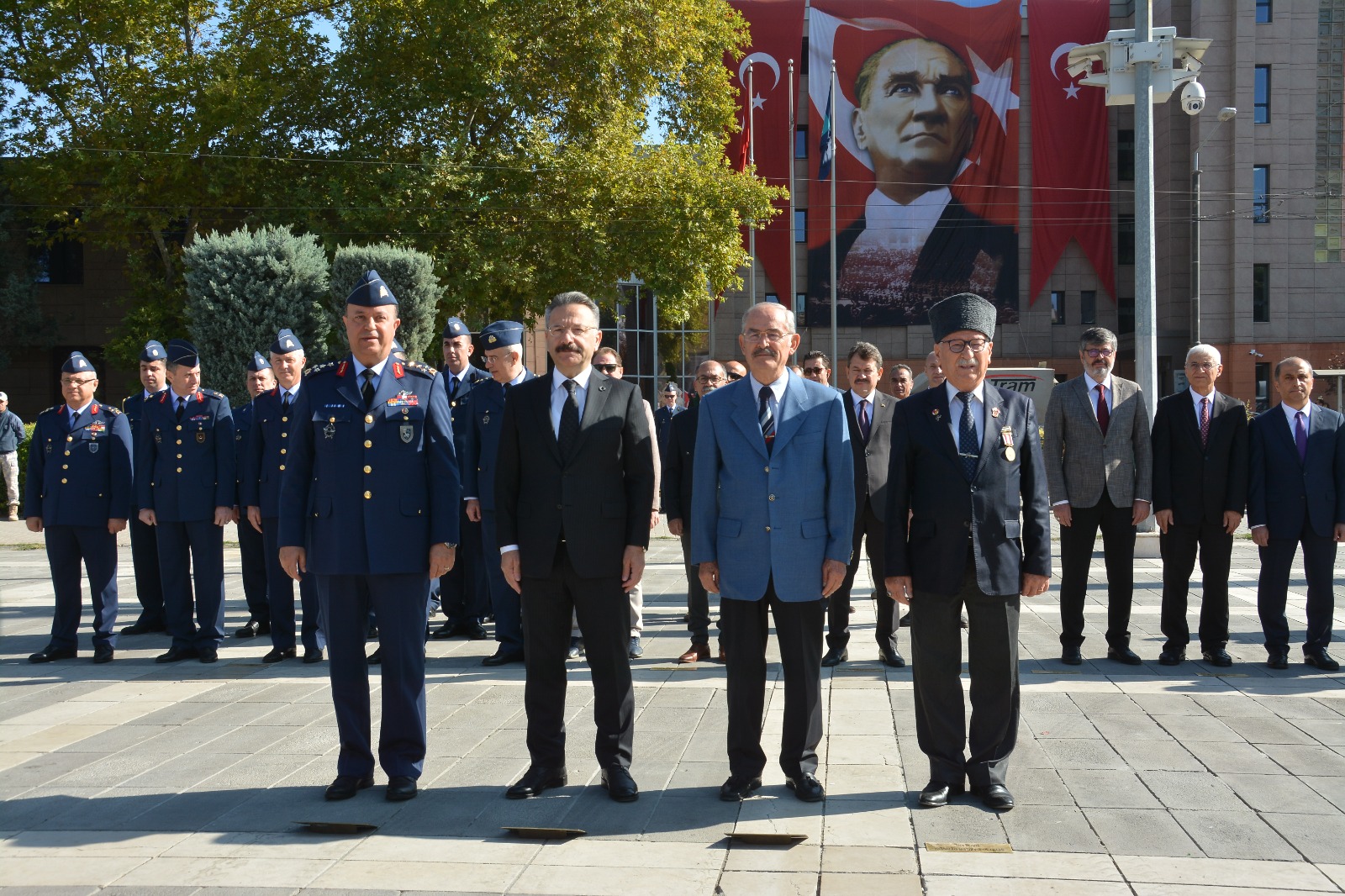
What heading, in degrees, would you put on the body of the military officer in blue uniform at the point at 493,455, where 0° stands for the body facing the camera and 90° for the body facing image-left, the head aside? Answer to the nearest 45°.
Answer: approximately 45°

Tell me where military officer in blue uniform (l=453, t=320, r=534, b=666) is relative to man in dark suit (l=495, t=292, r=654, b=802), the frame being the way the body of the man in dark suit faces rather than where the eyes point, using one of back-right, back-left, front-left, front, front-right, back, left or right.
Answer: back

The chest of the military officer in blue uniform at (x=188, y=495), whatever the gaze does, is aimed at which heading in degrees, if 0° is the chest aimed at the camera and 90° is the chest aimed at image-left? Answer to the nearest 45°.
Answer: approximately 0°

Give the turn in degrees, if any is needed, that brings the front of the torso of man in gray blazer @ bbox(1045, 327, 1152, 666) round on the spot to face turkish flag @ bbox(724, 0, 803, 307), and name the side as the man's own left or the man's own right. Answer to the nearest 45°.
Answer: approximately 180°

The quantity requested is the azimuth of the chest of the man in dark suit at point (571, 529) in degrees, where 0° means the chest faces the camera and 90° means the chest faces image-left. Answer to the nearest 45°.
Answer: approximately 0°

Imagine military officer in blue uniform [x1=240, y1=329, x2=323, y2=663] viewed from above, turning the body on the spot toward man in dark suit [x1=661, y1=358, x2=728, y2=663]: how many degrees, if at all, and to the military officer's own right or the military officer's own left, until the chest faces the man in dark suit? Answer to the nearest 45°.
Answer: approximately 45° to the military officer's own left

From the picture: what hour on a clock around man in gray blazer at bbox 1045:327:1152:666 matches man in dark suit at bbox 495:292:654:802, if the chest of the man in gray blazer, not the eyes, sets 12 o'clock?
The man in dark suit is roughly at 1 o'clock from the man in gray blazer.

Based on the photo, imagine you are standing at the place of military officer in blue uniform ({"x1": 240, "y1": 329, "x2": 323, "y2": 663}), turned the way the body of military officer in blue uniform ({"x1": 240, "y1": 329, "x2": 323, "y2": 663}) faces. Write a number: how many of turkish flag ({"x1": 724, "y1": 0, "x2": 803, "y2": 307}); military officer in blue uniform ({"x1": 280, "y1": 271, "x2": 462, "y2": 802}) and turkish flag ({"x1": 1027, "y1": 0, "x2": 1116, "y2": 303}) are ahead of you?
1

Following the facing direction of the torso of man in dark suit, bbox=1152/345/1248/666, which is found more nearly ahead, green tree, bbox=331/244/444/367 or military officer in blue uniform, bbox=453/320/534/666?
the military officer in blue uniform

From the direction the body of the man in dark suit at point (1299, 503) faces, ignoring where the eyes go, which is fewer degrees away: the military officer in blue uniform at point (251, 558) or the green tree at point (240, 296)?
the military officer in blue uniform
